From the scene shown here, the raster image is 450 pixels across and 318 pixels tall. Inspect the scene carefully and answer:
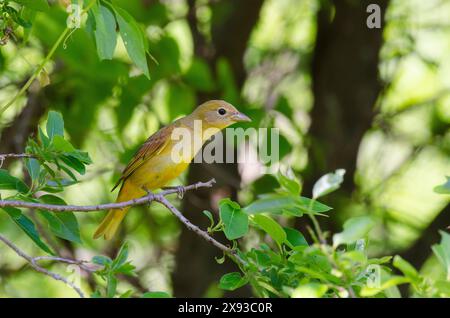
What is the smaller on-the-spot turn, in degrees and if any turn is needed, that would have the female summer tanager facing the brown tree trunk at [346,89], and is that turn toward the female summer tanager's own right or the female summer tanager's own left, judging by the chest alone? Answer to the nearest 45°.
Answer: approximately 45° to the female summer tanager's own left

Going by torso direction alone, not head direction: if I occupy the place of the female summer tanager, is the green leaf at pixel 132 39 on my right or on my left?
on my right

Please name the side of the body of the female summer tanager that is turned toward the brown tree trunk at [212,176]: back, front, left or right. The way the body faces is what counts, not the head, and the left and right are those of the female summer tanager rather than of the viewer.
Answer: left

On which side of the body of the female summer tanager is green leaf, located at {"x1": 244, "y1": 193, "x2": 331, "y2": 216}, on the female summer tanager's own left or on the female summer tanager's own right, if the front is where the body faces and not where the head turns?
on the female summer tanager's own left

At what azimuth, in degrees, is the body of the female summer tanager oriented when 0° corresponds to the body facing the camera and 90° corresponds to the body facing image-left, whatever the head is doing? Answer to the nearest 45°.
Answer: approximately 270°
